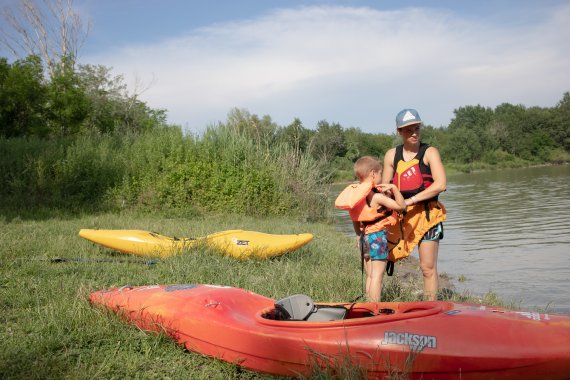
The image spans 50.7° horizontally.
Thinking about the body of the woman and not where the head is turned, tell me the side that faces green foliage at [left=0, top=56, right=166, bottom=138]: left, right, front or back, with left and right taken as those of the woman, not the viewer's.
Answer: right

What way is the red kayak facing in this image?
to the viewer's right

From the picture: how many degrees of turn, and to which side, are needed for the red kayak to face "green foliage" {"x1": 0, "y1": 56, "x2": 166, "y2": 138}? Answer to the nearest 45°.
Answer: approximately 135° to its left
